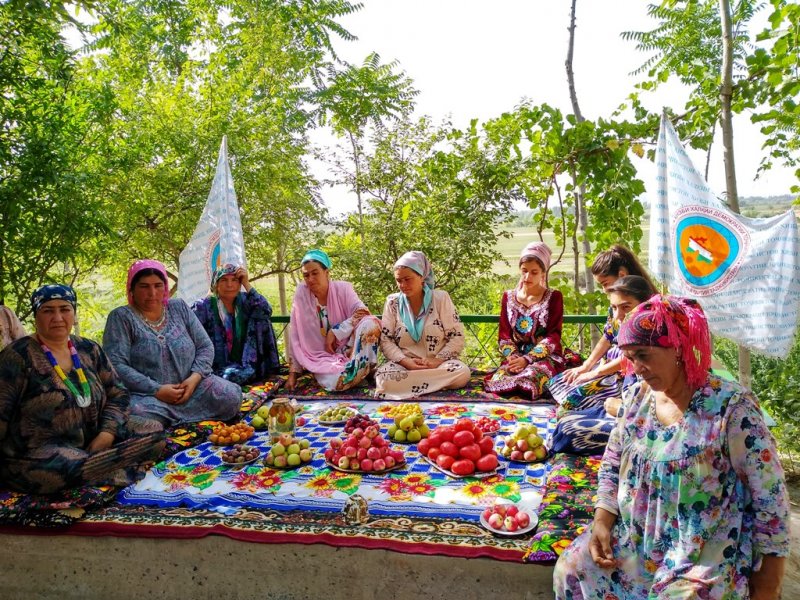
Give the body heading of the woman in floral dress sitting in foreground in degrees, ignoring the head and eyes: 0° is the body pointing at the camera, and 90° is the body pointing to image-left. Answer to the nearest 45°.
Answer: approximately 45°

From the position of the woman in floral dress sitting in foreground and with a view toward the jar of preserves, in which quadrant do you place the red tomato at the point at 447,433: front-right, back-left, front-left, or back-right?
front-right

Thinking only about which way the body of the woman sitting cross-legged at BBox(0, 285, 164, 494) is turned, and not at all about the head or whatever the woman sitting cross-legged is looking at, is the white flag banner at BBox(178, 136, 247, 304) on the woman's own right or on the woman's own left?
on the woman's own left

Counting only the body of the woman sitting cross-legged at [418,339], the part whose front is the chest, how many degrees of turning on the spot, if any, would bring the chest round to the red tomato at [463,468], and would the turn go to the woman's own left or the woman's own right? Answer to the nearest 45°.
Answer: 0° — they already face it

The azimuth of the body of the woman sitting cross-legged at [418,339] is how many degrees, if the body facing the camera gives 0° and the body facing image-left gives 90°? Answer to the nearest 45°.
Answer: approximately 0°

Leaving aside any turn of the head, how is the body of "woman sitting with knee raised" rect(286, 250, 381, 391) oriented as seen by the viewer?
toward the camera

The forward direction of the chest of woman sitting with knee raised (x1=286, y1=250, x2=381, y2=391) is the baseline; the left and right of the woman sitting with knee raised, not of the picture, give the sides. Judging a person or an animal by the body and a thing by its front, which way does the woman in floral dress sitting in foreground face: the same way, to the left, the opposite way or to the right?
to the right

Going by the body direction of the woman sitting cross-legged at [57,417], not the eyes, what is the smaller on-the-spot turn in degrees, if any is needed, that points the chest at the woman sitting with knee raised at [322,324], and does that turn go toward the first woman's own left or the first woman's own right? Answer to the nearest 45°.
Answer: approximately 90° to the first woman's own left

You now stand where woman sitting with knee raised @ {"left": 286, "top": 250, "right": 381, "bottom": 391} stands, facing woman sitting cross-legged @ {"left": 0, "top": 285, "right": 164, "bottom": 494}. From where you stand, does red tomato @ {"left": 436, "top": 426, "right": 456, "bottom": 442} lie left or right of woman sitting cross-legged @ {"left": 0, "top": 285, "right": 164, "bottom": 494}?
left

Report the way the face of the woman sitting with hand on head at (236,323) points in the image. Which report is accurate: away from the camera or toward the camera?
toward the camera

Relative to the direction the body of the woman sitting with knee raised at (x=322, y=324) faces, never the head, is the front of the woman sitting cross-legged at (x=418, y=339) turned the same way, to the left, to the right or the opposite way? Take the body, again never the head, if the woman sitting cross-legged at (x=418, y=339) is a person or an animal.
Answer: the same way

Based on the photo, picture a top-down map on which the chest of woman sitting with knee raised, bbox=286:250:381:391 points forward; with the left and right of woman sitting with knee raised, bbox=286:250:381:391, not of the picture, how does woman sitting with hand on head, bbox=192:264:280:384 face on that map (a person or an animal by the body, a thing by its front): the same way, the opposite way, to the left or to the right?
the same way

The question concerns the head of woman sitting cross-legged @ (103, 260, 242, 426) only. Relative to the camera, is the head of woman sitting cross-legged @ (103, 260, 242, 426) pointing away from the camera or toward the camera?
toward the camera

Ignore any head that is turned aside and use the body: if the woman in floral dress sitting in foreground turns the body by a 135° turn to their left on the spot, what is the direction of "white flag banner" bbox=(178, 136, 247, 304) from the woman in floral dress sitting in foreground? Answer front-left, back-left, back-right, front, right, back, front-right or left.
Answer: back-left

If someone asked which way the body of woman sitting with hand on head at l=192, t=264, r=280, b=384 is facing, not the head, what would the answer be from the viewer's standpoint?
toward the camera

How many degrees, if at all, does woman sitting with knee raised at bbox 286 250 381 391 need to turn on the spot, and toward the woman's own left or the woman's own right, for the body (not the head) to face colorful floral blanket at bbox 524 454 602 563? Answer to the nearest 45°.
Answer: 0° — they already face it

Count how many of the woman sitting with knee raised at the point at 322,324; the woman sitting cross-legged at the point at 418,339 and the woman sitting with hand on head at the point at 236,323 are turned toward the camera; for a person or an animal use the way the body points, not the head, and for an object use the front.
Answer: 3

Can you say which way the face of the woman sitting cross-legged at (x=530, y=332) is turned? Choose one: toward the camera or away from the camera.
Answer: toward the camera

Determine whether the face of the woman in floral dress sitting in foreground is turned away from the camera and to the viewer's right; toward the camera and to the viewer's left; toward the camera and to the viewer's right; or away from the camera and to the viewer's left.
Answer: toward the camera and to the viewer's left
